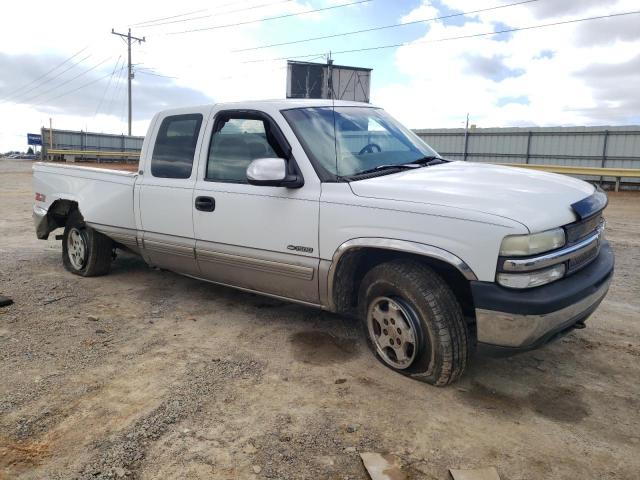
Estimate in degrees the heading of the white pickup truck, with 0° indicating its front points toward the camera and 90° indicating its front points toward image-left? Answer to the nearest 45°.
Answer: approximately 315°
